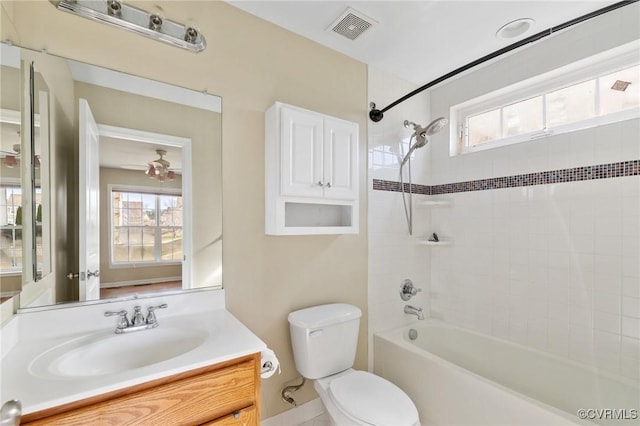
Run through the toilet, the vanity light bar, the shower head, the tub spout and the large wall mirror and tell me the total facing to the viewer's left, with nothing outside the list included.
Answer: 0

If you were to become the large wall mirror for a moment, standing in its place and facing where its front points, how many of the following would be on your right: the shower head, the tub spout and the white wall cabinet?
0

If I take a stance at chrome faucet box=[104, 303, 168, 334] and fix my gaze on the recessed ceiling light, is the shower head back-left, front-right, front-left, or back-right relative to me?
front-left

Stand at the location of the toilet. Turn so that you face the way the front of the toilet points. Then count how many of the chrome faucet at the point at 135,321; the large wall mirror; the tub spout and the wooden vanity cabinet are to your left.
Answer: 1

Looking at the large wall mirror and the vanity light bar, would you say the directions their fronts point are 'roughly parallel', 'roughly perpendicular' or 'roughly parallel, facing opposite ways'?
roughly parallel

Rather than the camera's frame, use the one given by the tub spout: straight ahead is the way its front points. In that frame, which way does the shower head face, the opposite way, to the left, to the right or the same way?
the same way

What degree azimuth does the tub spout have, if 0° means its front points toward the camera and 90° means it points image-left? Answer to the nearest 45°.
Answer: approximately 315°

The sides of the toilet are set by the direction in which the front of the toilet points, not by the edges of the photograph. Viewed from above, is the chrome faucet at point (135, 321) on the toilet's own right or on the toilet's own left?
on the toilet's own right

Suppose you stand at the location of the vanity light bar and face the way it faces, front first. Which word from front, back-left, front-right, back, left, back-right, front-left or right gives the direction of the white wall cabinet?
front-left

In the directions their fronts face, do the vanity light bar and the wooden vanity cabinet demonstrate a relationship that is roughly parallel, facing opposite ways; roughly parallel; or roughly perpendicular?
roughly parallel

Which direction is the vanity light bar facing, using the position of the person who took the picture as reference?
facing the viewer and to the right of the viewer

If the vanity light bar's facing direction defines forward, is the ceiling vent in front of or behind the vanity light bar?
in front
